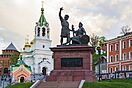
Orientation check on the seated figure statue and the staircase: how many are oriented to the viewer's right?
0

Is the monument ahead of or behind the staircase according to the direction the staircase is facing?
behind

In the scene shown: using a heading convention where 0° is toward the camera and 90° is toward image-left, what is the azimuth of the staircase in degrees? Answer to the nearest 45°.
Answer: approximately 0°

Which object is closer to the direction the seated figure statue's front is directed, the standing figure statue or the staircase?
the staircase

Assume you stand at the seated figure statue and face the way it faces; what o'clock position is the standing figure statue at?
The standing figure statue is roughly at 2 o'clock from the seated figure statue.

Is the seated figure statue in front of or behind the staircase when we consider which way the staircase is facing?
behind

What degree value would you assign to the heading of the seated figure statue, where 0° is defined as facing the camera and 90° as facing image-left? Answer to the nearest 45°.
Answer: approximately 45°
